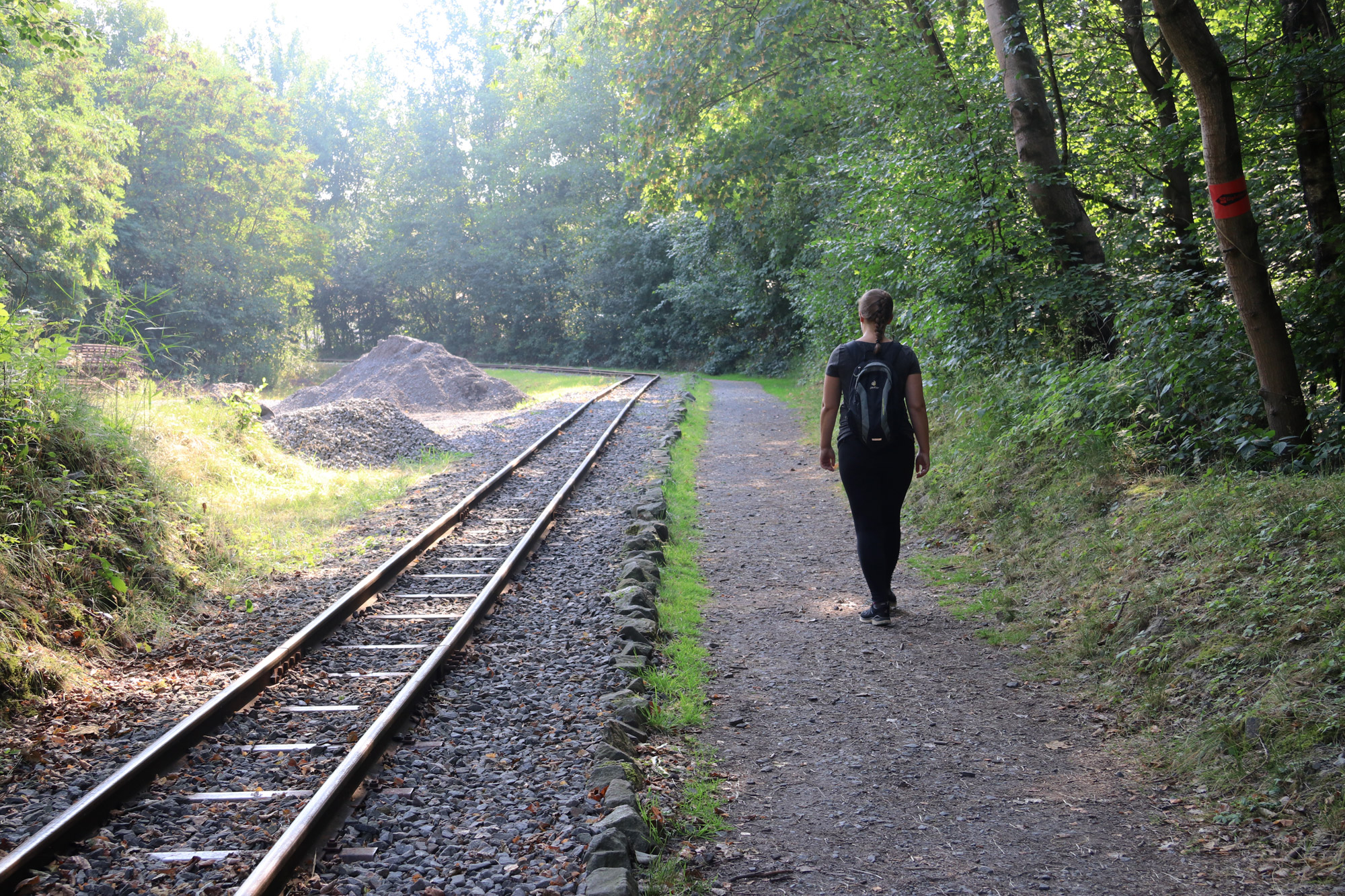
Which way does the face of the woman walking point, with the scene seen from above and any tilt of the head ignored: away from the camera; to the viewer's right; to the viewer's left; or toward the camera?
away from the camera

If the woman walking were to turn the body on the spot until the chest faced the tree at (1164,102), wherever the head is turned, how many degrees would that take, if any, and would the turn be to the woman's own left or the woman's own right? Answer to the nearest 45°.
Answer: approximately 45° to the woman's own right

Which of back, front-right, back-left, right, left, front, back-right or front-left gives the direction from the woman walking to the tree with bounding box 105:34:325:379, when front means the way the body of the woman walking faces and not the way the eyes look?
front-left

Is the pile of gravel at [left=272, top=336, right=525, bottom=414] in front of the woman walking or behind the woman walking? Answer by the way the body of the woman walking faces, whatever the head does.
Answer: in front

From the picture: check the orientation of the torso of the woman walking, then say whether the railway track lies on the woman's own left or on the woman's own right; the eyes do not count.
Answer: on the woman's own left

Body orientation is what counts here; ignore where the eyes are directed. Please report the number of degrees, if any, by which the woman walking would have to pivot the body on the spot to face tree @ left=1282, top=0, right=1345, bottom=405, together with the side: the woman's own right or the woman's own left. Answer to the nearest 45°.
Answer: approximately 45° to the woman's own right

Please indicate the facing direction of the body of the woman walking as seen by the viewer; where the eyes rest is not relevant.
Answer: away from the camera
